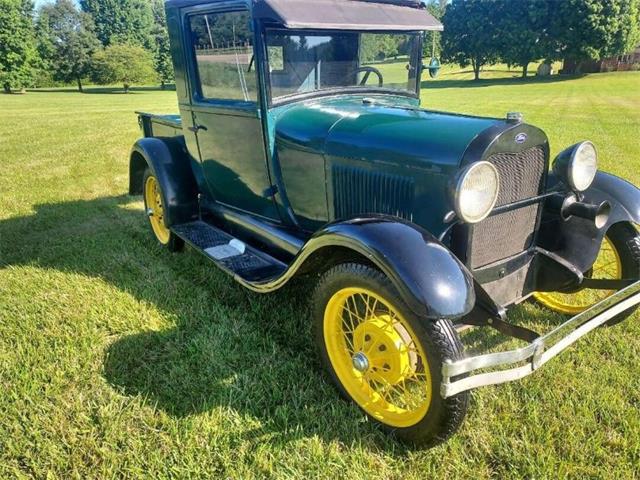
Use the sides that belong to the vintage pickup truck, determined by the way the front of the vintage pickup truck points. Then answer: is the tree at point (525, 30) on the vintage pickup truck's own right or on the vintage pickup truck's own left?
on the vintage pickup truck's own left

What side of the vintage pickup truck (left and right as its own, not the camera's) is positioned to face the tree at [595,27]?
left

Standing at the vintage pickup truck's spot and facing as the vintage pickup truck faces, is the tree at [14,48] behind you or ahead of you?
behind

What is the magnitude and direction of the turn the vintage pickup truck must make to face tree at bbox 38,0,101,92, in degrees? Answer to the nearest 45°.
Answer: approximately 180°

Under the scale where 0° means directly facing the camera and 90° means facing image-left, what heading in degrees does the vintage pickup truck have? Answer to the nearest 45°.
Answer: approximately 315°

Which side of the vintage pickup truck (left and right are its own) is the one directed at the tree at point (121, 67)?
back

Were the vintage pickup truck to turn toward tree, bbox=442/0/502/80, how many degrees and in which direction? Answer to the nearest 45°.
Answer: approximately 135° to its left
